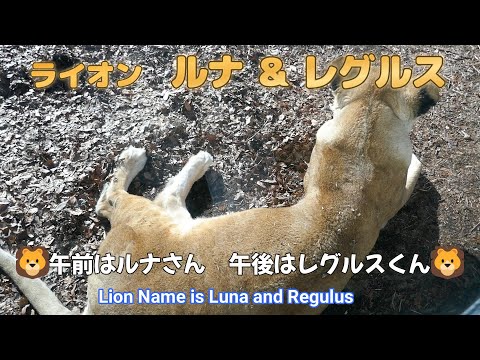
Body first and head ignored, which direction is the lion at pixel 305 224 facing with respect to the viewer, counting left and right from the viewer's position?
facing away from the viewer and to the right of the viewer
